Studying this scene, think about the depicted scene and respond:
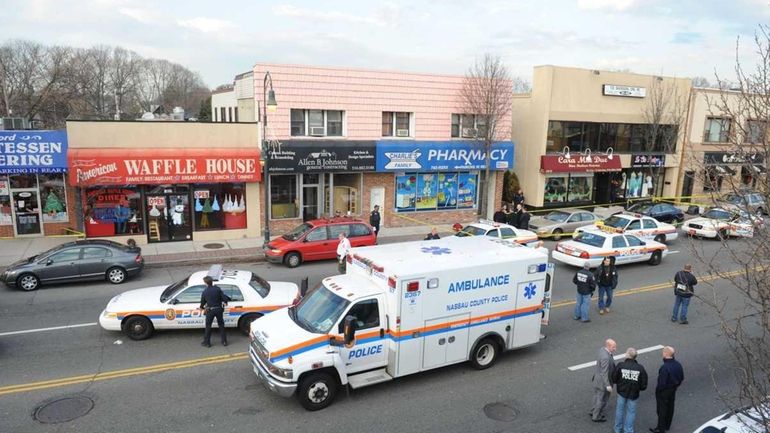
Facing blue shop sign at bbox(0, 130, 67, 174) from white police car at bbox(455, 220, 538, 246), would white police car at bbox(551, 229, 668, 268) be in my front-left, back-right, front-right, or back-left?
back-left

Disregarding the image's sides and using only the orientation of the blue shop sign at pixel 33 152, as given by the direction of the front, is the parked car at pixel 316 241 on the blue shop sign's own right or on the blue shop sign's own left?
on the blue shop sign's own left

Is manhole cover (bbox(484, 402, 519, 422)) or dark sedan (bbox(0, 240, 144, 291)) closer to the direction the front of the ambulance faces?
the dark sedan

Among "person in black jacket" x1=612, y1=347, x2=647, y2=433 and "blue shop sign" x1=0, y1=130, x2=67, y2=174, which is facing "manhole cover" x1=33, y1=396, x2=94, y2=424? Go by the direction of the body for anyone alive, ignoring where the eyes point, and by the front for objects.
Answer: the blue shop sign

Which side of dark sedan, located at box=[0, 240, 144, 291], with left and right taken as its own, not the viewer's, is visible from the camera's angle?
left

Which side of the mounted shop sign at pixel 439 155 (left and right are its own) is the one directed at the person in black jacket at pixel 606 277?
front

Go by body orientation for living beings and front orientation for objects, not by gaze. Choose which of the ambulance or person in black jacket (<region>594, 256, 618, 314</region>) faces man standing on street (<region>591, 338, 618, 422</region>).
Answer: the person in black jacket

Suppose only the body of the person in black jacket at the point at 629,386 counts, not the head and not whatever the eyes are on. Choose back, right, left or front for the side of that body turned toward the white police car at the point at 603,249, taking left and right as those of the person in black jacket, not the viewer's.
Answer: front

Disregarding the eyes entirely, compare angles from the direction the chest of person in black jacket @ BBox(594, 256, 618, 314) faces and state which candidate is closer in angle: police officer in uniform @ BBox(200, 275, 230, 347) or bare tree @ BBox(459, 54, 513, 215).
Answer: the police officer in uniform

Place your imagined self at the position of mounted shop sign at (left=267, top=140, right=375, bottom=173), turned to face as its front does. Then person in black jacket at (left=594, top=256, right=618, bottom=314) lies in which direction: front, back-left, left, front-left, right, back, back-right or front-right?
front-left
